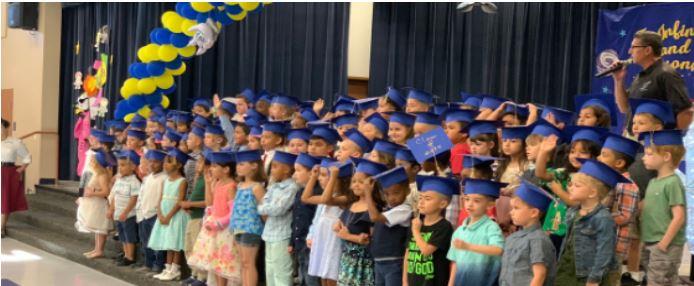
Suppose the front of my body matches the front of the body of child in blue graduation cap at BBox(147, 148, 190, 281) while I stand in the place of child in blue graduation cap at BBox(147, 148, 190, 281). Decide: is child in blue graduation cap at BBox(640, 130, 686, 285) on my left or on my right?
on my left

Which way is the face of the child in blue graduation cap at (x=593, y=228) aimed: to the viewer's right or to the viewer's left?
to the viewer's left

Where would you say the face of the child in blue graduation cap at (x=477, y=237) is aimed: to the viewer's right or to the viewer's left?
to the viewer's left

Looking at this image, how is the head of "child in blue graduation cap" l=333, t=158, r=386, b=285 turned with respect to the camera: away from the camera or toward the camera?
toward the camera

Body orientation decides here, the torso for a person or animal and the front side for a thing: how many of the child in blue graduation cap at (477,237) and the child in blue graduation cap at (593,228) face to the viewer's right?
0

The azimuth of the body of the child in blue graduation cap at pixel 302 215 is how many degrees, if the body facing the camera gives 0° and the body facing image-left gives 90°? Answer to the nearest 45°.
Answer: approximately 45°

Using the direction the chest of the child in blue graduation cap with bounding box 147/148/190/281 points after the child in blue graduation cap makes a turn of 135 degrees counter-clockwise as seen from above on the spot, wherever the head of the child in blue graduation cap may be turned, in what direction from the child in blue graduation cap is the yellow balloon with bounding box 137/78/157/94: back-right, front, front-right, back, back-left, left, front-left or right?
left

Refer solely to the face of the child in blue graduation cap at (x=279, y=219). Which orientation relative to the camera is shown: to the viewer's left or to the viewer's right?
to the viewer's left

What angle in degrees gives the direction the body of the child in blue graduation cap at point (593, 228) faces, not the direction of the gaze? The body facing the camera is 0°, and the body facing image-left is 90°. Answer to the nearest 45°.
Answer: approximately 45°

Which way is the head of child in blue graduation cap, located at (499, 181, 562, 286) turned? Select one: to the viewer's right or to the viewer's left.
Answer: to the viewer's left

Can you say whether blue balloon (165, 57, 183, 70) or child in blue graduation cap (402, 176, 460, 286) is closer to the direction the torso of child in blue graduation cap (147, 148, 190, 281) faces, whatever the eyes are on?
the child in blue graduation cap

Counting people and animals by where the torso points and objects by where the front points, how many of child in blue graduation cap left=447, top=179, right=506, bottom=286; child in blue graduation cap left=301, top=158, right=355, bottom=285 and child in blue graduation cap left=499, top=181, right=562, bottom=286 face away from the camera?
0

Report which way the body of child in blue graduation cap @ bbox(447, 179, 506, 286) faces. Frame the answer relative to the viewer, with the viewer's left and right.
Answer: facing the viewer and to the left of the viewer
